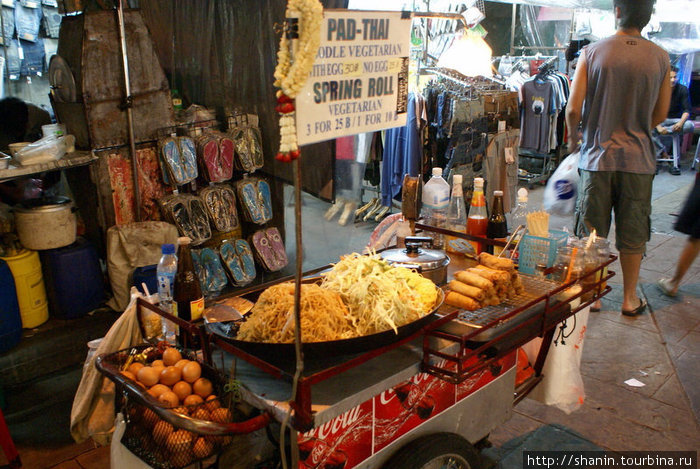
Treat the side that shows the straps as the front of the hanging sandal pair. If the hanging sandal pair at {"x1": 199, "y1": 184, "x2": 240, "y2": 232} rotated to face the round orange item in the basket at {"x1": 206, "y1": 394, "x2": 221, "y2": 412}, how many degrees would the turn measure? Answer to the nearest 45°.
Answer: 0° — it already faces it

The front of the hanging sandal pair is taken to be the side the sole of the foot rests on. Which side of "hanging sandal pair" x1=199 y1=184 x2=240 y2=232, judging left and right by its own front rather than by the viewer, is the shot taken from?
front

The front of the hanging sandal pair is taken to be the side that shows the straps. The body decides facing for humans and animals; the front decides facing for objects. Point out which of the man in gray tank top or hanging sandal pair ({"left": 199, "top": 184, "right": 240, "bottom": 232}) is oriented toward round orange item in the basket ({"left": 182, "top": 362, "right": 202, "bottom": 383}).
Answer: the hanging sandal pair

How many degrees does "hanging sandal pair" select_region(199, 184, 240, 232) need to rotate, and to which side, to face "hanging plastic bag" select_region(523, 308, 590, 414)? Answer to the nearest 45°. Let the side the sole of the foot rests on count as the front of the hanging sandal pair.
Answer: approximately 45° to its left

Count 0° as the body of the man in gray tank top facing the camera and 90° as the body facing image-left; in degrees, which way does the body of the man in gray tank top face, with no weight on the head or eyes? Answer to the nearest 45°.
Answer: approximately 180°

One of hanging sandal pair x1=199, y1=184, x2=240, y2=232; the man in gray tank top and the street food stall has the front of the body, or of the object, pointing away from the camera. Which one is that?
the man in gray tank top

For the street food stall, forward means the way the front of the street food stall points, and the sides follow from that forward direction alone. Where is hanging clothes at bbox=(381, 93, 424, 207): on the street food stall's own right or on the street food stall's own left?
on the street food stall's own left

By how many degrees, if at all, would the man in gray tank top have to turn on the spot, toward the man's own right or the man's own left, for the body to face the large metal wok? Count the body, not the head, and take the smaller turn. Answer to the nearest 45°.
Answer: approximately 180°

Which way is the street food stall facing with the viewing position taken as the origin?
facing the viewer and to the right of the viewer

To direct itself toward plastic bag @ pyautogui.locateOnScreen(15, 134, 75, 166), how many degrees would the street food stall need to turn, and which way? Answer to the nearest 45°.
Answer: approximately 180°

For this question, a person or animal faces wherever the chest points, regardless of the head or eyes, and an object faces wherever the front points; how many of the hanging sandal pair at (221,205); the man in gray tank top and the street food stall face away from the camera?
1

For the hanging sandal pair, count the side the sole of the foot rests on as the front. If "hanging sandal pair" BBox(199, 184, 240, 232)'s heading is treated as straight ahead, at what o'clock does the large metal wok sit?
The large metal wok is roughly at 12 o'clock from the hanging sandal pair.

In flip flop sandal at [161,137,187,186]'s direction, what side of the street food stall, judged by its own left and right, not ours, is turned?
back

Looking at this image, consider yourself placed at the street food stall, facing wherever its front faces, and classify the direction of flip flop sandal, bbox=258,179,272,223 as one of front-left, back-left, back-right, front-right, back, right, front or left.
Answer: back-left

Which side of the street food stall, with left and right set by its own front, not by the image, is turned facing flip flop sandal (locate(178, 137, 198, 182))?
back
